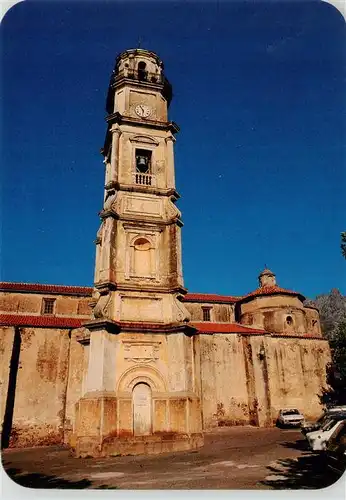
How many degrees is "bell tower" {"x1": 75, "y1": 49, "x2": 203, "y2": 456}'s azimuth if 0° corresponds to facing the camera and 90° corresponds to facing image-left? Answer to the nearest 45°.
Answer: approximately 0°

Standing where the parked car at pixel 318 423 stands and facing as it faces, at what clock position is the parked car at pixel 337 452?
the parked car at pixel 337 452 is roughly at 9 o'clock from the parked car at pixel 318 423.

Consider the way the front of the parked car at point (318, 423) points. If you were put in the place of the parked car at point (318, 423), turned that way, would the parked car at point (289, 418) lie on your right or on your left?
on your right

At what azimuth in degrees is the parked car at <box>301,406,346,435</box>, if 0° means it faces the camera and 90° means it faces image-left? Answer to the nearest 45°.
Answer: approximately 90°

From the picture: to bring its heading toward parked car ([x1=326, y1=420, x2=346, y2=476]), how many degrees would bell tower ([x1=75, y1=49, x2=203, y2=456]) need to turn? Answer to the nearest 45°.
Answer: approximately 45° to its left
